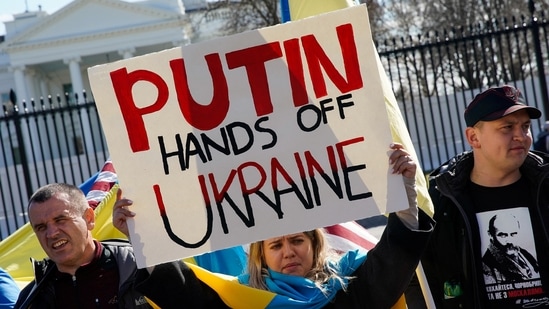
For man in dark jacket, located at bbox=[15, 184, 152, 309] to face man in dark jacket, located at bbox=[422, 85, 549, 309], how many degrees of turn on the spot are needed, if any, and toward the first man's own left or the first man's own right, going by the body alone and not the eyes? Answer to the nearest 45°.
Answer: approximately 135° to the first man's own left

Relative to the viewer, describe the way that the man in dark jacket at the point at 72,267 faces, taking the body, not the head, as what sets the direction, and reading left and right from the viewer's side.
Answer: facing the viewer and to the left of the viewer

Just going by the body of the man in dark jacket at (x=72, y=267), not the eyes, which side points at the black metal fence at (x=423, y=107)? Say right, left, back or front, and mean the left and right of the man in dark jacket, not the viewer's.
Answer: back

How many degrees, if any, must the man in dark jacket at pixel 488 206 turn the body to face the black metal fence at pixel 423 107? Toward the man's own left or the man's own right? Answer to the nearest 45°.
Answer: approximately 135° to the man's own left

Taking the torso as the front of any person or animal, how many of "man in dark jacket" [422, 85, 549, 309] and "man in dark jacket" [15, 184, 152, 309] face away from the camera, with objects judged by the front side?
0

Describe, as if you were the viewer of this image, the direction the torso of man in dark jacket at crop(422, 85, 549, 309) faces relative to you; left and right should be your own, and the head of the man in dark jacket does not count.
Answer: facing the viewer and to the right of the viewer

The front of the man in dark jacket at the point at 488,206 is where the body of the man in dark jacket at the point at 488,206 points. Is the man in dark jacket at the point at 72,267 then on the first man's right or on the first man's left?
on the first man's right
